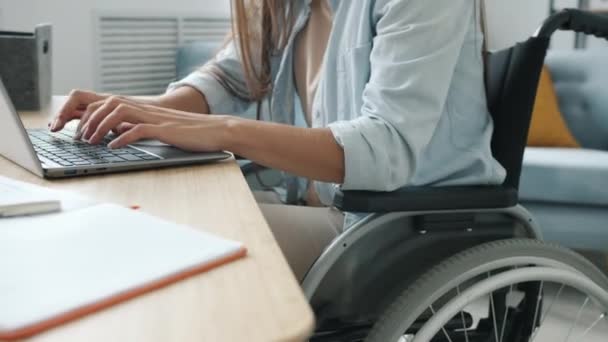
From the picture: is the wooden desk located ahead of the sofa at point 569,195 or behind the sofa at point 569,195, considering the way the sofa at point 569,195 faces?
ahead

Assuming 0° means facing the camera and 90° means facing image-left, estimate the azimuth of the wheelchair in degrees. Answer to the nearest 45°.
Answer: approximately 90°

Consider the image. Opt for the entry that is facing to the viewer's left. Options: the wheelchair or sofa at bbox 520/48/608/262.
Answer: the wheelchair

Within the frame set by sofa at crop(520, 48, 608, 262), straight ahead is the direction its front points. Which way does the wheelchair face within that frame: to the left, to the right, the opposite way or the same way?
to the right

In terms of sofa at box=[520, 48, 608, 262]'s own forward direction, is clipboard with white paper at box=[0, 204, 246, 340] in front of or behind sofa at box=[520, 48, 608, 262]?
in front

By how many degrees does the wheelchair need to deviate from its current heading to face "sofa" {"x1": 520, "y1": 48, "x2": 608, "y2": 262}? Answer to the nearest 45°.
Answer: approximately 90° to its right

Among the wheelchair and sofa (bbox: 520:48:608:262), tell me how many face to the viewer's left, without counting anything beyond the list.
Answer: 1

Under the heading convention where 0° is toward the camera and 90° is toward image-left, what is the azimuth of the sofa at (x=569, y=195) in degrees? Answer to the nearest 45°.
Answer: approximately 0°

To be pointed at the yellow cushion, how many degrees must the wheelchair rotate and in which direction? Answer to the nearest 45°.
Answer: approximately 90° to its right

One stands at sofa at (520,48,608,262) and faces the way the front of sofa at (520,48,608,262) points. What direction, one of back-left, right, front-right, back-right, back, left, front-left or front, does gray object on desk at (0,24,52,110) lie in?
front-right
